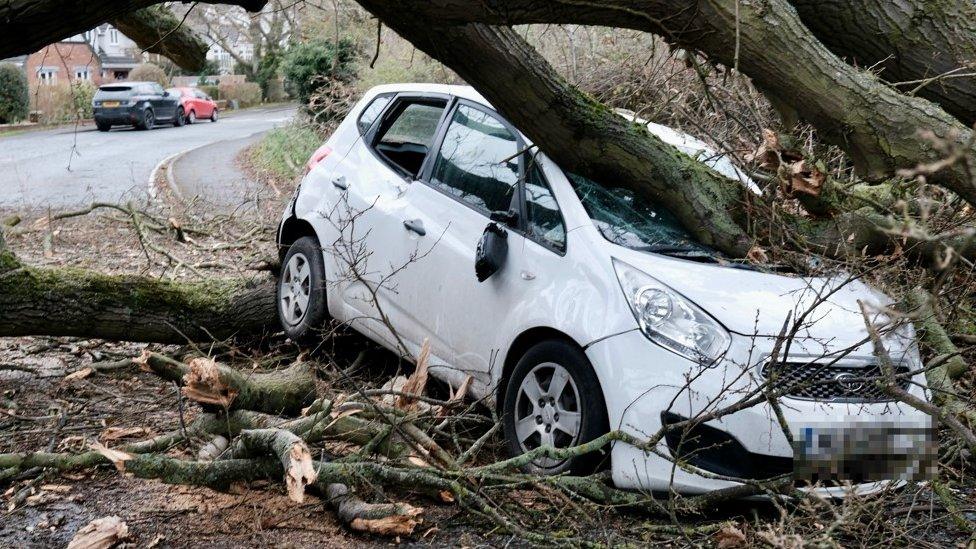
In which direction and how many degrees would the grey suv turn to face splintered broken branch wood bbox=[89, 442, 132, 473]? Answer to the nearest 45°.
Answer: approximately 135° to its right

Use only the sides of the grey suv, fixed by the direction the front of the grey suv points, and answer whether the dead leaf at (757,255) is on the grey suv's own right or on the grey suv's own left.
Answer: on the grey suv's own right

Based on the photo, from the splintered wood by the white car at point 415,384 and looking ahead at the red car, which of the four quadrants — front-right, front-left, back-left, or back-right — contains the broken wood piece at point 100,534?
back-left

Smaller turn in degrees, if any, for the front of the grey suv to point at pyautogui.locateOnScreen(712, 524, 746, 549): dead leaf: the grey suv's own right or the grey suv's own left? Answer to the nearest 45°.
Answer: approximately 135° to the grey suv's own right

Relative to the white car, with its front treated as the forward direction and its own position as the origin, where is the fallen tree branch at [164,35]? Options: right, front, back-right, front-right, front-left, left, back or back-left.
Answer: back

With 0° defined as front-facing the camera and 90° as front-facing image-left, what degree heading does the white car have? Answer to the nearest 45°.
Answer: approximately 315°

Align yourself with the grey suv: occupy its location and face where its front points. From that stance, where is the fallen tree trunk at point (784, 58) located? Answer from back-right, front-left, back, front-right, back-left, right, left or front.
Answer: back-right

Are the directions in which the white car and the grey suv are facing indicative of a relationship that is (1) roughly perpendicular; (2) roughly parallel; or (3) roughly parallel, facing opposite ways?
roughly perpendicular

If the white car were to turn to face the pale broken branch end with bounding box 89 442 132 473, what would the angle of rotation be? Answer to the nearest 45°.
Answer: approximately 90° to its right

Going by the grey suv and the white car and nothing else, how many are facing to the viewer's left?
0

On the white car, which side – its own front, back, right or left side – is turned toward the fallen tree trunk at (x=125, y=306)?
back
